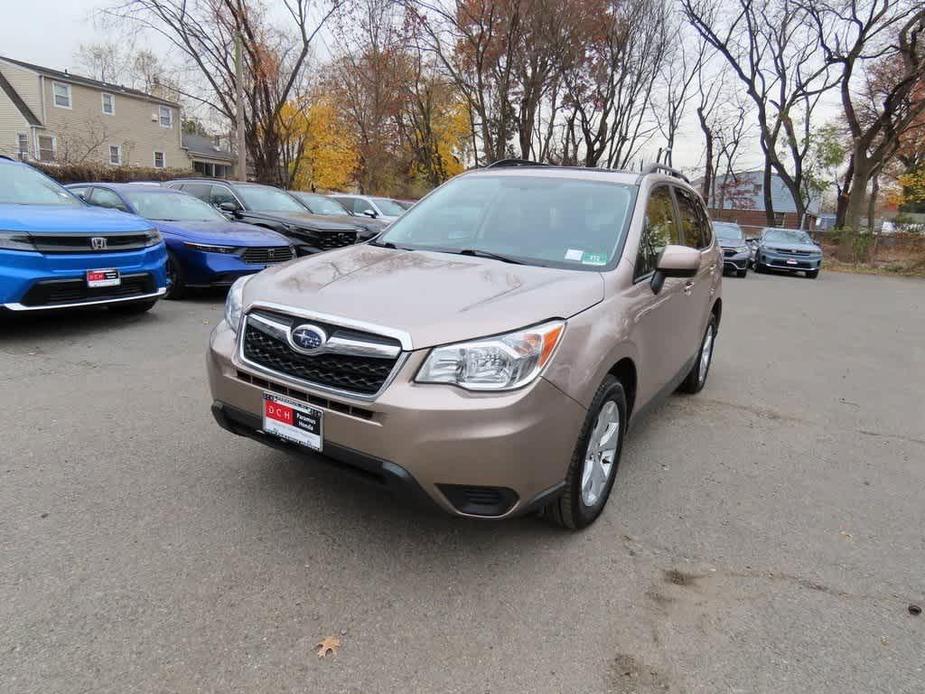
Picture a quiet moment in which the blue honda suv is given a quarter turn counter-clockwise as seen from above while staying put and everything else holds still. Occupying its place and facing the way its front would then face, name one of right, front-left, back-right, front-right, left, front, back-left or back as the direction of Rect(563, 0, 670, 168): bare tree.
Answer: front

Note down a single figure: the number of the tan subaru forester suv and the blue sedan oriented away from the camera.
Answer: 0

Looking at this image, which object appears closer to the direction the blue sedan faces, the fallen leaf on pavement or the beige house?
the fallen leaf on pavement

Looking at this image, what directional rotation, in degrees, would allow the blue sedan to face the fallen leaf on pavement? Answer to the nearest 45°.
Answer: approximately 45° to its right

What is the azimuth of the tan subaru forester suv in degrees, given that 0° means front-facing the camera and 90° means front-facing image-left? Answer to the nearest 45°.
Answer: approximately 45°

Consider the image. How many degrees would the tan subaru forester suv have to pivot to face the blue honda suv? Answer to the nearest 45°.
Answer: approximately 90° to its right

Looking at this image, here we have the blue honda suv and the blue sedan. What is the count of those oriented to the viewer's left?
0

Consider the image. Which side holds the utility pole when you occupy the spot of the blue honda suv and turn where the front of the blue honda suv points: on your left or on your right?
on your left

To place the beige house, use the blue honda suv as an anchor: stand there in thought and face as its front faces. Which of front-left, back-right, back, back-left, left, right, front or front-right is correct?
back-left

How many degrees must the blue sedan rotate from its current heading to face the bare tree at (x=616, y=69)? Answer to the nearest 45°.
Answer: approximately 90° to its left

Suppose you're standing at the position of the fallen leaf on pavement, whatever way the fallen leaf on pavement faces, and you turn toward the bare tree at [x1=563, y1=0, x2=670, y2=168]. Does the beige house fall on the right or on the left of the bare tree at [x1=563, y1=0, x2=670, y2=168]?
left

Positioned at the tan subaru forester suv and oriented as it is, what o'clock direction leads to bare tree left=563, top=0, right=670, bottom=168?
The bare tree is roughly at 5 o'clock from the tan subaru forester suv.

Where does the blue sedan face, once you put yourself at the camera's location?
facing the viewer and to the right of the viewer
